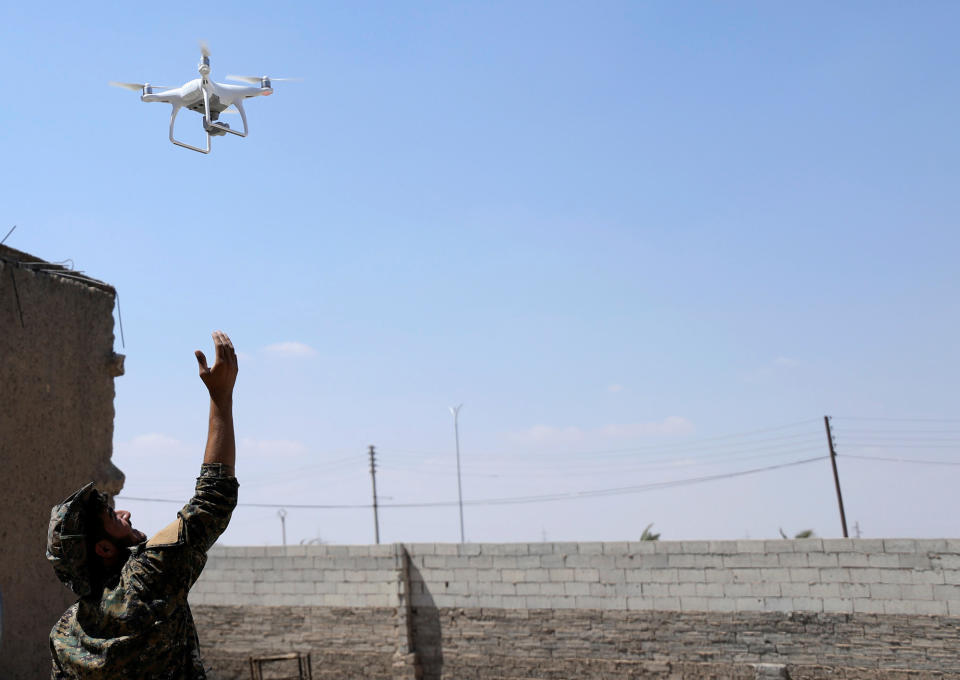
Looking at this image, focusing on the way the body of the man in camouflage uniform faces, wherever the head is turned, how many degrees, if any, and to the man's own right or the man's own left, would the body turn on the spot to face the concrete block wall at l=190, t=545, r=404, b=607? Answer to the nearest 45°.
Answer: approximately 45° to the man's own left

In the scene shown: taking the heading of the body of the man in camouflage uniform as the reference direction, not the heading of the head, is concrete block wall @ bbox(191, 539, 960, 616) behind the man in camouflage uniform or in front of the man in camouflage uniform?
in front

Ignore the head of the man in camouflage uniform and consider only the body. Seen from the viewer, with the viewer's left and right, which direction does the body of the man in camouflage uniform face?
facing away from the viewer and to the right of the viewer

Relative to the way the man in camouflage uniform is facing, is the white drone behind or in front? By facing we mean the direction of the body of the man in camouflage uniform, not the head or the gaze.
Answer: in front

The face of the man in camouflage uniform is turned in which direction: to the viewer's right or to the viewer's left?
to the viewer's right
